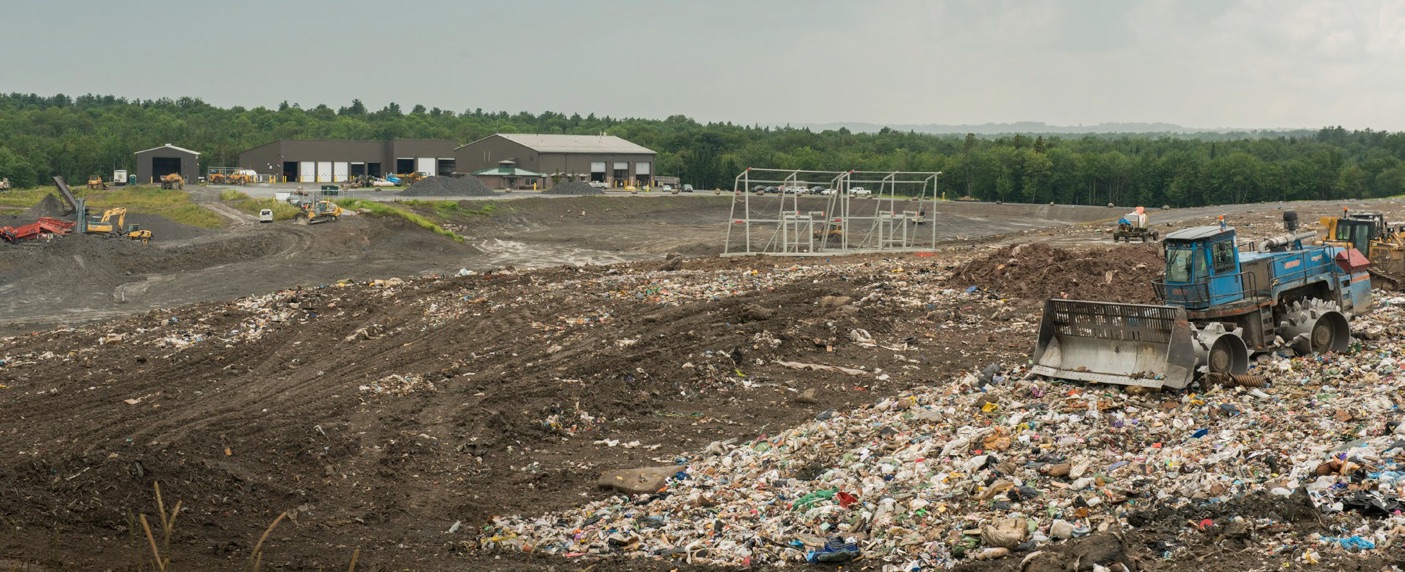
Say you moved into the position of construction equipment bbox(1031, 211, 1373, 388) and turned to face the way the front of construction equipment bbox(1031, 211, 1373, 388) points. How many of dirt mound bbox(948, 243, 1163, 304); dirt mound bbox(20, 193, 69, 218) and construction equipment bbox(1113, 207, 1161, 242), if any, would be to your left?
0

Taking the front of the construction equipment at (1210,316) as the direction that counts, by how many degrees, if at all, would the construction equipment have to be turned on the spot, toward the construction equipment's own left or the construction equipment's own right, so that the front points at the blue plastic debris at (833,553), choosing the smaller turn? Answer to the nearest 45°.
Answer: approximately 45° to the construction equipment's own left

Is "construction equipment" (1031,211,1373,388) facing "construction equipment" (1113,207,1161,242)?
no

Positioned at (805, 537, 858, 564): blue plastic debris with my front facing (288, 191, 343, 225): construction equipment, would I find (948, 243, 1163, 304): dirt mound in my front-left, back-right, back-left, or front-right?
front-right

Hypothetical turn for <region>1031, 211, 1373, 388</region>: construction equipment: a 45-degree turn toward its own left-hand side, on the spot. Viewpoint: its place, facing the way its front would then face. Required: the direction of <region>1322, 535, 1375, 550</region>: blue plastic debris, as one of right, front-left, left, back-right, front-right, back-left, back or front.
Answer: front

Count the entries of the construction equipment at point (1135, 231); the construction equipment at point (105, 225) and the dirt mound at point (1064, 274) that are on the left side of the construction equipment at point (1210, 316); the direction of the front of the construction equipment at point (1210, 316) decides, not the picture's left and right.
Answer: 0

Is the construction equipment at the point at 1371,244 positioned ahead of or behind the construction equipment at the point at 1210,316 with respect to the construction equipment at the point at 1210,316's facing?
behind

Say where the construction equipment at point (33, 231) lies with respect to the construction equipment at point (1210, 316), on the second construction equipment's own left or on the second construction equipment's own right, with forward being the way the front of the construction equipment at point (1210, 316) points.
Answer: on the second construction equipment's own right

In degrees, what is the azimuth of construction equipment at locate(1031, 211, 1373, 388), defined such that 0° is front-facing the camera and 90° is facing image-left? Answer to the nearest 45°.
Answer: approximately 45°

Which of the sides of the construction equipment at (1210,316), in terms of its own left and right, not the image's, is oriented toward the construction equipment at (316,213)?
right

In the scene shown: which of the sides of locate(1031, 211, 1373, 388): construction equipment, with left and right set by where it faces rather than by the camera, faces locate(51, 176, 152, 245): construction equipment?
right

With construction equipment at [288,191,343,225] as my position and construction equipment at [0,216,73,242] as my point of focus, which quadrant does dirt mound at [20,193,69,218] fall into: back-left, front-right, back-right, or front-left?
front-right
